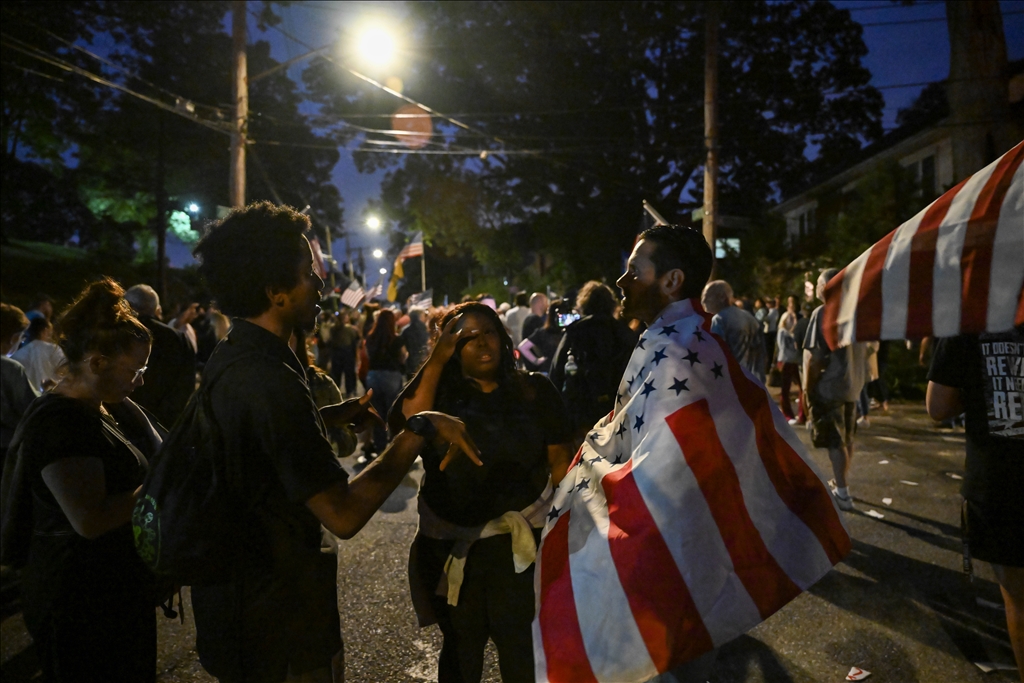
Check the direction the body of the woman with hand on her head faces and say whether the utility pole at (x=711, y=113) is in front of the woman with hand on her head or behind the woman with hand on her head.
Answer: behind

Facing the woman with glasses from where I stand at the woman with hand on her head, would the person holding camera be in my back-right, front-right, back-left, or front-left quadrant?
back-right

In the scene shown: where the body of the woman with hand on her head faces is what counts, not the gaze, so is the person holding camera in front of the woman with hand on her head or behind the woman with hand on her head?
behind

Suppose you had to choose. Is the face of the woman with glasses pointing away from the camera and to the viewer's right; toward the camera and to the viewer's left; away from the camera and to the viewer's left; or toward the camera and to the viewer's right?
toward the camera and to the viewer's right

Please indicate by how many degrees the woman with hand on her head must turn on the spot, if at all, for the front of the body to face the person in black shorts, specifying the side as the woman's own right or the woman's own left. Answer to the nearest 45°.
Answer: approximately 90° to the woman's own left

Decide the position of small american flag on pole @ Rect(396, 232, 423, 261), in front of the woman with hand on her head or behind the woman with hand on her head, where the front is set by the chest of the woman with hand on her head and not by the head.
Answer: behind

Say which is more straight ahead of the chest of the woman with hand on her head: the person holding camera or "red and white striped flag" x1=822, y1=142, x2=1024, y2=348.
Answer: the red and white striped flag

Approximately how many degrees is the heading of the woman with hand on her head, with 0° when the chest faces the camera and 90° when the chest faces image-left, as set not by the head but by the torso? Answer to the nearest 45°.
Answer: approximately 0°
